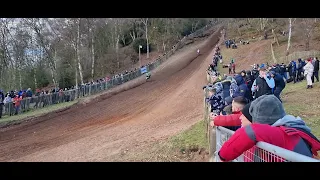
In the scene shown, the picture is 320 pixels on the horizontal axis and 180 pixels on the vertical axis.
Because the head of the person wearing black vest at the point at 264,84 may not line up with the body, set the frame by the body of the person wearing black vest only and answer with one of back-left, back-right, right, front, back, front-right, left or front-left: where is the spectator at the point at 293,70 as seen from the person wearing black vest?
back-right

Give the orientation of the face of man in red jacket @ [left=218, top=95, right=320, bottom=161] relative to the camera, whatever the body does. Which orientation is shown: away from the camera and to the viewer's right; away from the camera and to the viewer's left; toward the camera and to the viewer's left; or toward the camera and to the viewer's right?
away from the camera and to the viewer's left

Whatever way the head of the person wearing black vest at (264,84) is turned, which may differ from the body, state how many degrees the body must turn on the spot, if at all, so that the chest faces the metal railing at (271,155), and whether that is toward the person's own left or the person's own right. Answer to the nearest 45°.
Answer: approximately 45° to the person's own left

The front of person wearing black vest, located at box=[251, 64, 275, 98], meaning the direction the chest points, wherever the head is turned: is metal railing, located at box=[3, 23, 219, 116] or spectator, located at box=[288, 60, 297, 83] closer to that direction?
the metal railing

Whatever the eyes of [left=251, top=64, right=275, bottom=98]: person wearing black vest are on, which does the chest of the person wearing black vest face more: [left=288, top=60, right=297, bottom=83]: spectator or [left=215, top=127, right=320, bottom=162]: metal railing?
the metal railing

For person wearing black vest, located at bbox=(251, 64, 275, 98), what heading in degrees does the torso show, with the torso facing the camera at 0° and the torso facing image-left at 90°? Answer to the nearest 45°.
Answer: approximately 45°

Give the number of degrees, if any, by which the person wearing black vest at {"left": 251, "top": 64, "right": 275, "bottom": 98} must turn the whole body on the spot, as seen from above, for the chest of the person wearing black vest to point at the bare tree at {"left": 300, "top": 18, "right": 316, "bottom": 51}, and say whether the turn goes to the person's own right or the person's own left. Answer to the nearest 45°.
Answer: approximately 135° to the person's own right

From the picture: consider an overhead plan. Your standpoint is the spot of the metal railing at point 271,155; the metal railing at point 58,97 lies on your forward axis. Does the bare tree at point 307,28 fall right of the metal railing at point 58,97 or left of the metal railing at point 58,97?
right
